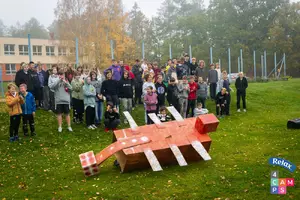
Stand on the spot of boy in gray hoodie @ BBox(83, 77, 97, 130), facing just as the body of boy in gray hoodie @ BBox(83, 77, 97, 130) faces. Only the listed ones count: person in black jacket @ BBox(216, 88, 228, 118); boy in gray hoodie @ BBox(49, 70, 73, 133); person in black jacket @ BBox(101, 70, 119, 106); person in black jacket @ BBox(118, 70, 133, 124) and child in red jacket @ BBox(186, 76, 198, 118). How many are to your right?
1

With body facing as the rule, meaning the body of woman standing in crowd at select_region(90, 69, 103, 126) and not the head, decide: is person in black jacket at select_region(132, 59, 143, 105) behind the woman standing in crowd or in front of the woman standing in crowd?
behind

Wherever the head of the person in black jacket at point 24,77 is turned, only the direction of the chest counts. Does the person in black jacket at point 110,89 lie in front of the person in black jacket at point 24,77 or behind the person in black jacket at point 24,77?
in front

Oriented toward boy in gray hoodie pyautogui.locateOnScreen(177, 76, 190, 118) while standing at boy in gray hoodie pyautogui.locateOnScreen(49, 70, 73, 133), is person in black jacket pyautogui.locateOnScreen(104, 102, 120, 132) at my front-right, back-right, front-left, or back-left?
front-right

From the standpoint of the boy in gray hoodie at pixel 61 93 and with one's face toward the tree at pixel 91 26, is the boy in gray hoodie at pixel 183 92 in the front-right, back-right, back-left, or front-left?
front-right

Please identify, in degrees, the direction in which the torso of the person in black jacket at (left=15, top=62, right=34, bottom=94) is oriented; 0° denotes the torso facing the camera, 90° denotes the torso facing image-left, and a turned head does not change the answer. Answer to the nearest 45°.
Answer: approximately 315°

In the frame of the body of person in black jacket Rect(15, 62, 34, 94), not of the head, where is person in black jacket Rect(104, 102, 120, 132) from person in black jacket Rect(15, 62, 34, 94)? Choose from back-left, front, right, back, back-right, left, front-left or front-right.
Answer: front

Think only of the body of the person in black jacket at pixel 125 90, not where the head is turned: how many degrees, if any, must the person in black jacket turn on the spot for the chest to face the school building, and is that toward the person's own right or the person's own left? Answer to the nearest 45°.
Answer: approximately 180°

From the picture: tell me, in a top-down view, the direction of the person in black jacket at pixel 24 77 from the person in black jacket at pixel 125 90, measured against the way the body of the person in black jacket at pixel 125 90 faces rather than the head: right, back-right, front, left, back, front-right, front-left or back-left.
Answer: right

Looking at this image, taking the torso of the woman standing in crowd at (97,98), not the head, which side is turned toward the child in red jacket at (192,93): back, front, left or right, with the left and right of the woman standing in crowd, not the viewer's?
left

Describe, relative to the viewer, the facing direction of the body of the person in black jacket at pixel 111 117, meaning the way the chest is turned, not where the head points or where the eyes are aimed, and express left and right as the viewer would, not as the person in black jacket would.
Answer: facing the viewer

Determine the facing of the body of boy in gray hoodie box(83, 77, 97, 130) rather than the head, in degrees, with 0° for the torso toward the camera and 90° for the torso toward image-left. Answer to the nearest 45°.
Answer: approximately 315°

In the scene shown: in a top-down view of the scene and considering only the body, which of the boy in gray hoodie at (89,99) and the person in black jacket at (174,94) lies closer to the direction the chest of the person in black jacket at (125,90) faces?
the boy in gray hoodie

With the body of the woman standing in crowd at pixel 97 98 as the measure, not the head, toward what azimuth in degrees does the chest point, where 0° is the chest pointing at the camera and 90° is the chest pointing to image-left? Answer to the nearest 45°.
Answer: approximately 0°

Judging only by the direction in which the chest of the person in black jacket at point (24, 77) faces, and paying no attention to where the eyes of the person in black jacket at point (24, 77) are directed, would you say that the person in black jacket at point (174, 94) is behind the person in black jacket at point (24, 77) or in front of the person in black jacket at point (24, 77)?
in front

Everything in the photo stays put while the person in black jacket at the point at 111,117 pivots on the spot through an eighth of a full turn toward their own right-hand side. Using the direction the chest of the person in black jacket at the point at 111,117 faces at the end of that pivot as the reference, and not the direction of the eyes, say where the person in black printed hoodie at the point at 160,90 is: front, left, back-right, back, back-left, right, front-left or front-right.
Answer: back

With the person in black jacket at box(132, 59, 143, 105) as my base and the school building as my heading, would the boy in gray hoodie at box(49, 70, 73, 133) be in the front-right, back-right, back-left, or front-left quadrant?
back-left
